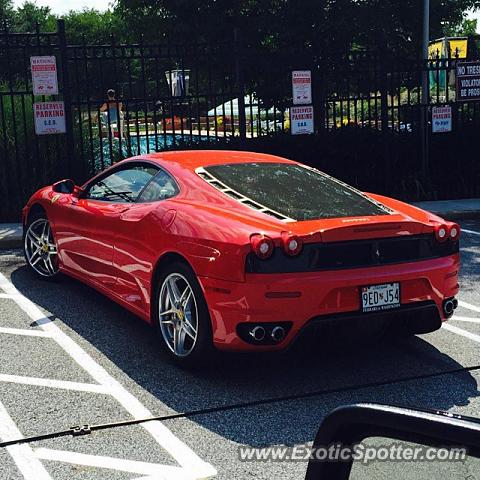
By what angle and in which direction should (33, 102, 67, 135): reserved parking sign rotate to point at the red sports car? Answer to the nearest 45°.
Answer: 0° — it already faces it

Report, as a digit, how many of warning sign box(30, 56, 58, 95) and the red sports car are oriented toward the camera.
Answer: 1

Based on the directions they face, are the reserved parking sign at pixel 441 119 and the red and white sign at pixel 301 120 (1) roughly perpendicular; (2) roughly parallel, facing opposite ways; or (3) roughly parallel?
roughly parallel

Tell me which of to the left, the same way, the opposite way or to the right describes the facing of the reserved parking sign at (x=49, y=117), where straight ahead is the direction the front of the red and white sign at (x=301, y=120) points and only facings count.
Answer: the same way

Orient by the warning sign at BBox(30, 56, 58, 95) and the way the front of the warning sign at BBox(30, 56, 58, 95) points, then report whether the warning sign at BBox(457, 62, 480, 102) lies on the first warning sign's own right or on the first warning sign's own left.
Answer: on the first warning sign's own left

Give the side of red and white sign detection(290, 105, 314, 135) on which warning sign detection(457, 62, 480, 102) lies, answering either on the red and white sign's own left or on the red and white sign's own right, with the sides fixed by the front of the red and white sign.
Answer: on the red and white sign's own left

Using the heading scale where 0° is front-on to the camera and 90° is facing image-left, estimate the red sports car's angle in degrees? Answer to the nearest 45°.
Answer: approximately 135°

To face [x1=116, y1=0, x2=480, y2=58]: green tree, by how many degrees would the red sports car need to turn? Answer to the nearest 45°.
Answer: approximately 45° to its right

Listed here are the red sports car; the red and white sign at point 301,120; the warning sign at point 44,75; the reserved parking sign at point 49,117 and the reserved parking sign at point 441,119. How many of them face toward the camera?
4

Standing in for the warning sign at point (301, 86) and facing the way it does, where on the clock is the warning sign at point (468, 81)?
the warning sign at point (468, 81) is roughly at 8 o'clock from the warning sign at point (301, 86).

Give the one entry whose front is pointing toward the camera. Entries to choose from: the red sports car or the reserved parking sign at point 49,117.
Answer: the reserved parking sign

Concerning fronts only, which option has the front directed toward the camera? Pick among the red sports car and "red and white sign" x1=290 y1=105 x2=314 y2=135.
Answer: the red and white sign

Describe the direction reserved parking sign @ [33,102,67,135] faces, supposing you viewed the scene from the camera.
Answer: facing the viewer

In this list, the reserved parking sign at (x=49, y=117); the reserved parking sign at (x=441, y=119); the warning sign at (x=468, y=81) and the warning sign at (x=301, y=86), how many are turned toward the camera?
4

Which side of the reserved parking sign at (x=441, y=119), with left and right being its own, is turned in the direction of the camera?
front

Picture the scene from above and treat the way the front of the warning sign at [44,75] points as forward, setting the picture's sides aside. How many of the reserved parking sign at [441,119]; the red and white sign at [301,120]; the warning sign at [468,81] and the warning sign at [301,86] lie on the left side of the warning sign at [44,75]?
4

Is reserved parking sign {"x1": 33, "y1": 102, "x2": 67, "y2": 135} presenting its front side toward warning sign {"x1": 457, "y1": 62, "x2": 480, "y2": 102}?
no

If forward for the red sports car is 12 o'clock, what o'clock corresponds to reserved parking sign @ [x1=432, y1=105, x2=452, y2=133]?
The reserved parking sign is roughly at 2 o'clock from the red sports car.

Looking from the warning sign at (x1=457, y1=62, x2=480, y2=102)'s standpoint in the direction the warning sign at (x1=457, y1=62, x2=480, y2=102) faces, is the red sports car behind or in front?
in front

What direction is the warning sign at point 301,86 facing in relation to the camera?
toward the camera
